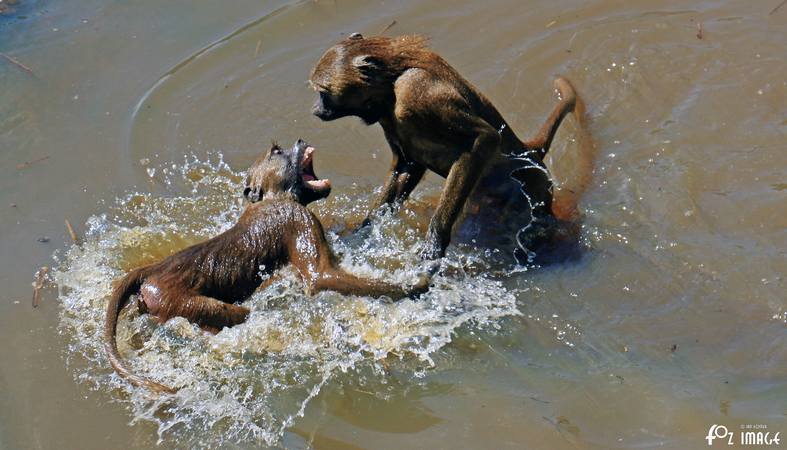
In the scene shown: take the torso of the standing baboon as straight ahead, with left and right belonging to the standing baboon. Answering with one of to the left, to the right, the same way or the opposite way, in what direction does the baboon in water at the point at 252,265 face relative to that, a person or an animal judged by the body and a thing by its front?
the opposite way

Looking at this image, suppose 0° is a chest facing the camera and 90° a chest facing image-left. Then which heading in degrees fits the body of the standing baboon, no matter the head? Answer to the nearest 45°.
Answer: approximately 90°

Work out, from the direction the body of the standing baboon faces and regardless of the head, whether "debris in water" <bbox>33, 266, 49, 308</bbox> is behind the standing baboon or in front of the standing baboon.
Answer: in front

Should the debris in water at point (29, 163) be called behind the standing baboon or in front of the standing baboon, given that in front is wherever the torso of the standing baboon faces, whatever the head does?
in front

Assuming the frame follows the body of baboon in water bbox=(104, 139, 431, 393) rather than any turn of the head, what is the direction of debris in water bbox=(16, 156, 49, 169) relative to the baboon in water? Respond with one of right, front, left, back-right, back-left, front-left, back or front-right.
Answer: back-left

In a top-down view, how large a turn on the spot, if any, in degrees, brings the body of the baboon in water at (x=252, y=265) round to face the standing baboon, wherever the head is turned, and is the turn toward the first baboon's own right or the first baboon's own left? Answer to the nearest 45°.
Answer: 0° — it already faces it

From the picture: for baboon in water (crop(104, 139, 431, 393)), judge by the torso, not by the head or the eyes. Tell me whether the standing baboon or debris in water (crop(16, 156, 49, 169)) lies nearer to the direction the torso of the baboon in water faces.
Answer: the standing baboon

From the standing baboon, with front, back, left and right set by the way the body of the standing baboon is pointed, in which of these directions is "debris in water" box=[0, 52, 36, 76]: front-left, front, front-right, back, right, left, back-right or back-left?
front-right

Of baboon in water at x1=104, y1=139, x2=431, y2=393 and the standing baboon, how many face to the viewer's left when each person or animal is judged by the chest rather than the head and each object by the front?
1

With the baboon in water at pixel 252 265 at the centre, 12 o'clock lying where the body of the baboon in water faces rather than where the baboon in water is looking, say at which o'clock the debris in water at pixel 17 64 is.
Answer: The debris in water is roughly at 8 o'clock from the baboon in water.

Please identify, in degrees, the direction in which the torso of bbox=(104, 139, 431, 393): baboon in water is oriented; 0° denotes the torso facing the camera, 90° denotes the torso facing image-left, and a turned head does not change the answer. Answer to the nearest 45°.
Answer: approximately 270°

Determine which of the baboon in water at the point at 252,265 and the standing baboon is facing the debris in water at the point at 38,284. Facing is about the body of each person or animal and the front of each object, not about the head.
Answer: the standing baboon

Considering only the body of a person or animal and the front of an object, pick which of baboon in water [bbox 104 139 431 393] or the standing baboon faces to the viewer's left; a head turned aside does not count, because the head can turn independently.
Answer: the standing baboon
